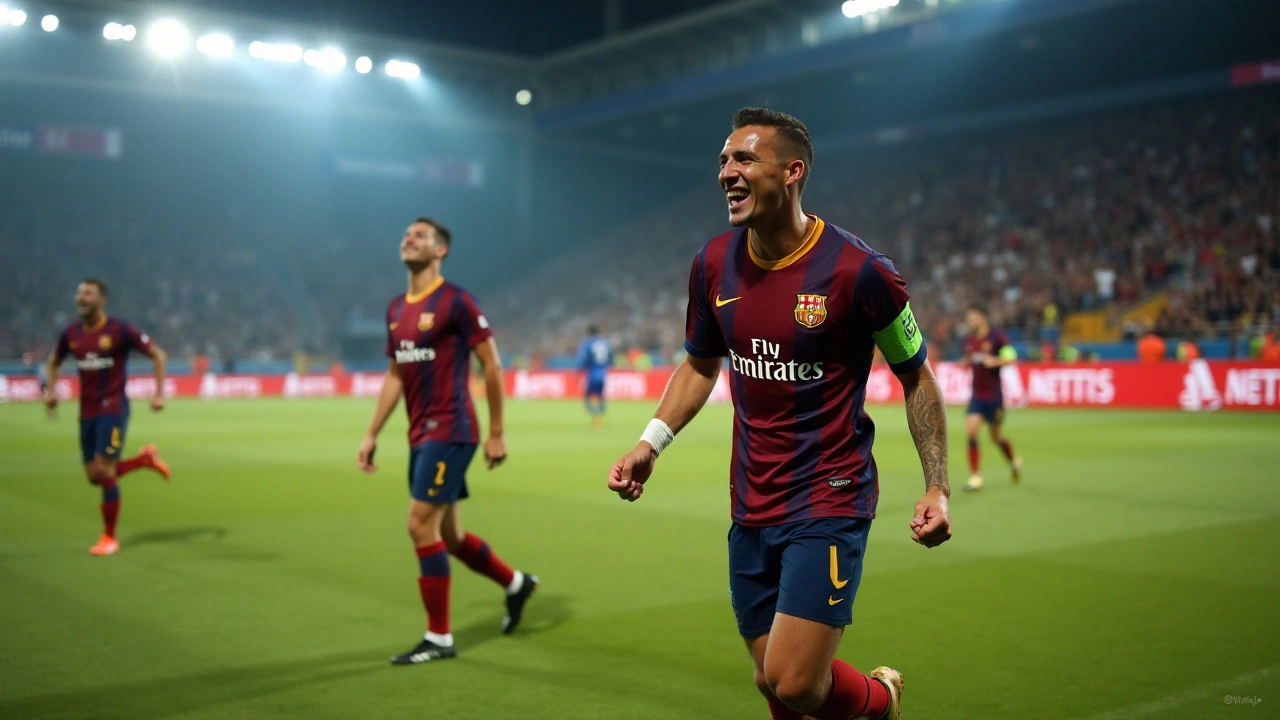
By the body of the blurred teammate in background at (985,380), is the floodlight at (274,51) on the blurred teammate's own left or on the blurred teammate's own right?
on the blurred teammate's own right

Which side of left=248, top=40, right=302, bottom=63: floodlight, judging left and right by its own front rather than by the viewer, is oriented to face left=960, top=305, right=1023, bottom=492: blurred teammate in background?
front

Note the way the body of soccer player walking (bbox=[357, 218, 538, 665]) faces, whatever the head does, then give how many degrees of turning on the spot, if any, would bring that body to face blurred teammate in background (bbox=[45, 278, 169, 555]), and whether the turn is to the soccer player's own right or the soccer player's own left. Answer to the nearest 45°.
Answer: approximately 90° to the soccer player's own right

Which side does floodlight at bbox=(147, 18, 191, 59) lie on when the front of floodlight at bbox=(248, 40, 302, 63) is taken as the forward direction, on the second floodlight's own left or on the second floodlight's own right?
on the second floodlight's own right

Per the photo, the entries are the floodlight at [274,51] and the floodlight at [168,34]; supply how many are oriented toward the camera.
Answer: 2

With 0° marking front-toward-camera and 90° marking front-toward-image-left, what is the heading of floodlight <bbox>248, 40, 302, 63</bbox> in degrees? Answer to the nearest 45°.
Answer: approximately 0°

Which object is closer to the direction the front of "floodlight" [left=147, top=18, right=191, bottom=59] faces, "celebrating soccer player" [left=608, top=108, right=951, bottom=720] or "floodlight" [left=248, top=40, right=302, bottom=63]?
the celebrating soccer player

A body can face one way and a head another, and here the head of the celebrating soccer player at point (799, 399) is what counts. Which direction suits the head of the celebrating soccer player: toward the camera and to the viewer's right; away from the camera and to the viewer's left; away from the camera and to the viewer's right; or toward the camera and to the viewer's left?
toward the camera and to the viewer's left

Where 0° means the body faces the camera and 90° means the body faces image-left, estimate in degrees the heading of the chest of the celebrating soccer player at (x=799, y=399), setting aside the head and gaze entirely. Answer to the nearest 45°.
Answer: approximately 45°

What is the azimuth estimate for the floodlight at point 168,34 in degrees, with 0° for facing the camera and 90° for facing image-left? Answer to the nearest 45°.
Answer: approximately 0°

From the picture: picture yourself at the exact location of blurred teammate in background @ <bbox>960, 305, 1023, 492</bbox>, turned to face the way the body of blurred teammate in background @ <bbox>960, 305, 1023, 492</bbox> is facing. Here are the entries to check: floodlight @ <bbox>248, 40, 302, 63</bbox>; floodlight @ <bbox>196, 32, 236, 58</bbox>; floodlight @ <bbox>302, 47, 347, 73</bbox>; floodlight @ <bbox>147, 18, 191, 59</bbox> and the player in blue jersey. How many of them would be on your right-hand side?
5

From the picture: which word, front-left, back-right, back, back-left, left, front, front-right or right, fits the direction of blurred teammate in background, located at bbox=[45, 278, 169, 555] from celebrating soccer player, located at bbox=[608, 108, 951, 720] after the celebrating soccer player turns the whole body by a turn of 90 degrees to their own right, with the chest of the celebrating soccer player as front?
front

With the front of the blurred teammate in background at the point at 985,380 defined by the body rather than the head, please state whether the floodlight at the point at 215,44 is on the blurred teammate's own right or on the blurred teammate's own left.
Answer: on the blurred teammate's own right
